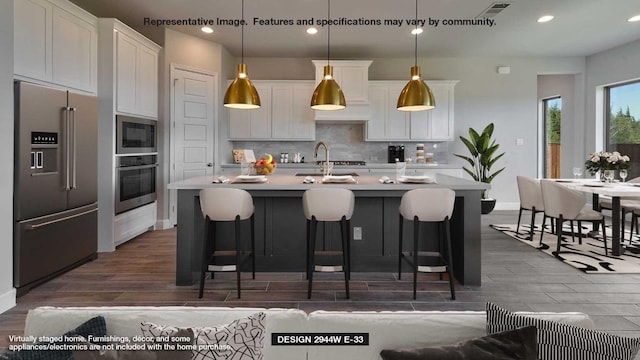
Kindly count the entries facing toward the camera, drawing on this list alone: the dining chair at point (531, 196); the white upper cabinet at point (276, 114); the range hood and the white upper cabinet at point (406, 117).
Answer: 3

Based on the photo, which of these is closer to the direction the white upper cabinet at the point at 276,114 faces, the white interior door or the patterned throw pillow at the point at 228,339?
the patterned throw pillow

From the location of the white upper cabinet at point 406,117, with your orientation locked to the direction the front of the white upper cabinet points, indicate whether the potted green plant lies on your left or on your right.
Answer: on your left

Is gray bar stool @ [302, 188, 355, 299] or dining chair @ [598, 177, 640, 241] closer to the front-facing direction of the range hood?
the gray bar stool

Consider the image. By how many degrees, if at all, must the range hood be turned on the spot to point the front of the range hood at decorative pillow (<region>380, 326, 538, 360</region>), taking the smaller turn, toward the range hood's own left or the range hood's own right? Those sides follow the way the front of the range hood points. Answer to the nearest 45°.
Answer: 0° — it already faces it

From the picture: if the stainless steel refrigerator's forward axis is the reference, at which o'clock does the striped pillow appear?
The striped pillow is roughly at 1 o'clock from the stainless steel refrigerator.

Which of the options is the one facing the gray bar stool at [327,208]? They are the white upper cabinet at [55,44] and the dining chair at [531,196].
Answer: the white upper cabinet

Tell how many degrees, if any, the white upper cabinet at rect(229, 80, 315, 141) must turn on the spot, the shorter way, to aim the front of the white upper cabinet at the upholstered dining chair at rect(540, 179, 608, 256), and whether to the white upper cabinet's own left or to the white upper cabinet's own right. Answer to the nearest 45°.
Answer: approximately 45° to the white upper cabinet's own left
